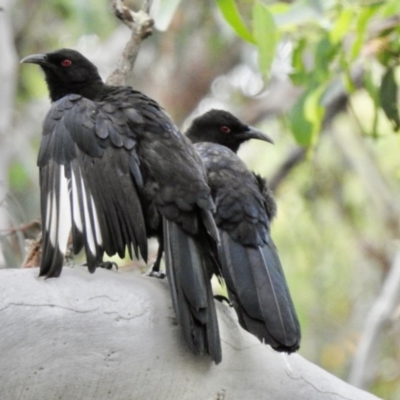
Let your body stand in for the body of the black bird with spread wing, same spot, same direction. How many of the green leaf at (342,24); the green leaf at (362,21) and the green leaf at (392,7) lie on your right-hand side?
3

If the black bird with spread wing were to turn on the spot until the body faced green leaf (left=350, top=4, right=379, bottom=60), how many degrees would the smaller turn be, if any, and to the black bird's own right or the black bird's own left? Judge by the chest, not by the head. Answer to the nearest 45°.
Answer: approximately 90° to the black bird's own right

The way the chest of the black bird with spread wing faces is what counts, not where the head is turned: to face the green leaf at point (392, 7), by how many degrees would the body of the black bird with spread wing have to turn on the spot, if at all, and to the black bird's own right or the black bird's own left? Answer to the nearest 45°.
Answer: approximately 90° to the black bird's own right

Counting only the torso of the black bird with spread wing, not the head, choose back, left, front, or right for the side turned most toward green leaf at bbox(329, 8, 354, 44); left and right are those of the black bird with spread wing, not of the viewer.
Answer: right

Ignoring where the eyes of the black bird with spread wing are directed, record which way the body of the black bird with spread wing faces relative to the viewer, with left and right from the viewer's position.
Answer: facing away from the viewer and to the left of the viewer
